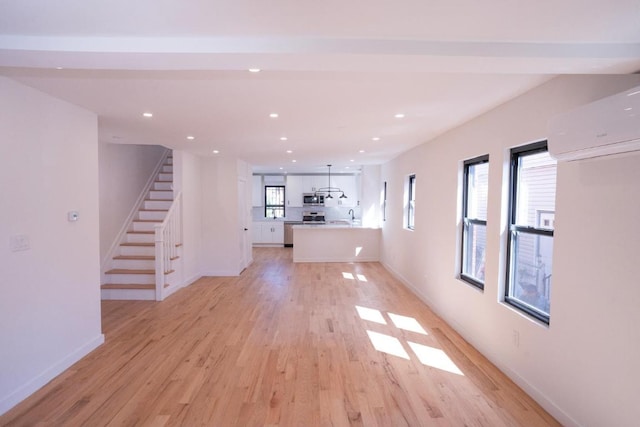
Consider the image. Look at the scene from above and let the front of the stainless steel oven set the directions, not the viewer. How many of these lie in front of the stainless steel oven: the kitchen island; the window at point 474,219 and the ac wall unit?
3

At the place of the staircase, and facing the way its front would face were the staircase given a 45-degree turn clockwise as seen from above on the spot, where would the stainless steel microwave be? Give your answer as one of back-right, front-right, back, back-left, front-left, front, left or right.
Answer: back

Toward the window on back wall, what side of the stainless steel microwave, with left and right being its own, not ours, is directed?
right

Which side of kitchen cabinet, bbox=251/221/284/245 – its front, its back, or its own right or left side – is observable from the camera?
front

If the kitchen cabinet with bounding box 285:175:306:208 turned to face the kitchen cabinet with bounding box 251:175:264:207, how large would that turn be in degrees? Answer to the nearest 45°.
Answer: approximately 90° to its right

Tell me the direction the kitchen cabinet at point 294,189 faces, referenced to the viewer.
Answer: facing the viewer

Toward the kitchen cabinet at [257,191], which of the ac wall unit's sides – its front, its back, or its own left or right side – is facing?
right

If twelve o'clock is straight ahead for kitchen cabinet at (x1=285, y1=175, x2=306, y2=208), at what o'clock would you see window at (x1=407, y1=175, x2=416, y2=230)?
The window is roughly at 11 o'clock from the kitchen cabinet.

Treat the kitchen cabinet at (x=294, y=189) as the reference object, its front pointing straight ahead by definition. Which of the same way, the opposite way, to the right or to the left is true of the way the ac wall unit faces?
to the right

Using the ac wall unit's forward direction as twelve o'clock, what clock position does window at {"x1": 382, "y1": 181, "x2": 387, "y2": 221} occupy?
The window is roughly at 3 o'clock from the ac wall unit.

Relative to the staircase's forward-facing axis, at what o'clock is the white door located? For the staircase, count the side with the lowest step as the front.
The white door is roughly at 8 o'clock from the staircase.

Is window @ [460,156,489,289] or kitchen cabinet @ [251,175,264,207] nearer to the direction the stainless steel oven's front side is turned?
the window

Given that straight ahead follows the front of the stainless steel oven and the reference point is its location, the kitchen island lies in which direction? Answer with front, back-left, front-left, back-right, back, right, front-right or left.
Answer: front

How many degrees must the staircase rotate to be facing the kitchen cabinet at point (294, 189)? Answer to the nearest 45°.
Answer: approximately 135° to its left

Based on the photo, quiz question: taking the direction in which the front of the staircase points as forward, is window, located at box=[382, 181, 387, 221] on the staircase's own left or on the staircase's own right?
on the staircase's own left

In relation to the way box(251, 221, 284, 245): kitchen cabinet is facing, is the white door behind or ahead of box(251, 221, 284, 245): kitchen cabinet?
ahead

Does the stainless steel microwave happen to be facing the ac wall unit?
yes

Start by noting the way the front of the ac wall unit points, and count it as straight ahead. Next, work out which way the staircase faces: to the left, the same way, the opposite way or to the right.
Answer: to the left

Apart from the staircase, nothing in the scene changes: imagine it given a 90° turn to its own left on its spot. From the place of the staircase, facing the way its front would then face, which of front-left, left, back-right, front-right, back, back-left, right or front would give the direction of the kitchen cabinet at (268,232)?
front-left
